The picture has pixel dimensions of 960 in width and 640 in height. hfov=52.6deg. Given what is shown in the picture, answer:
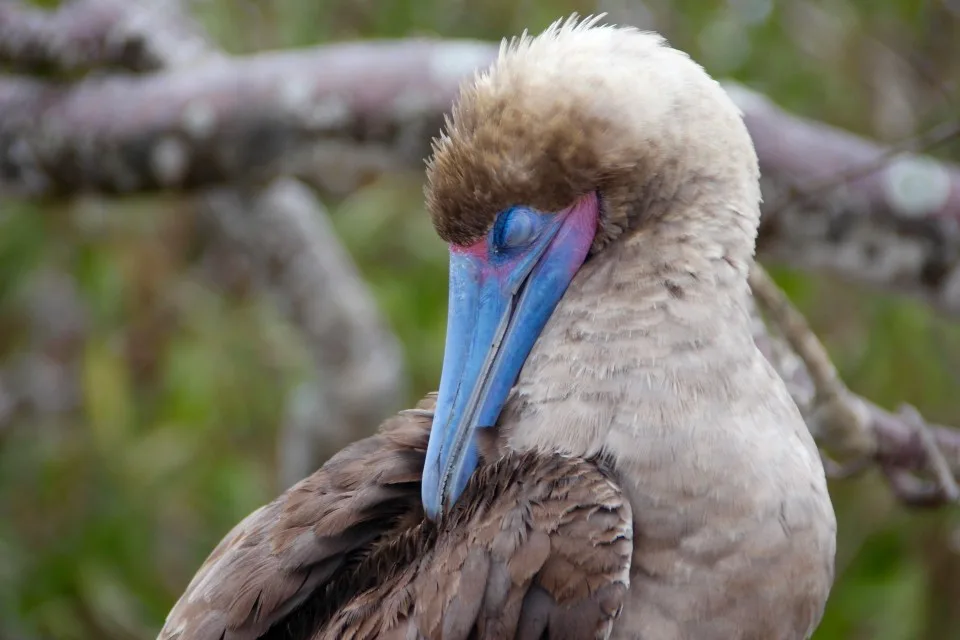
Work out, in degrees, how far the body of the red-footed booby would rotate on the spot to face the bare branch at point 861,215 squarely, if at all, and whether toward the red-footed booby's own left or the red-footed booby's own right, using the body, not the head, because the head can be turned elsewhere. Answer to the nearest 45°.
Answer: approximately 45° to the red-footed booby's own left

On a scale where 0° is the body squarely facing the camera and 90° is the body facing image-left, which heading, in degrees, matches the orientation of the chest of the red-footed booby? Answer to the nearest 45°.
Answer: approximately 270°
